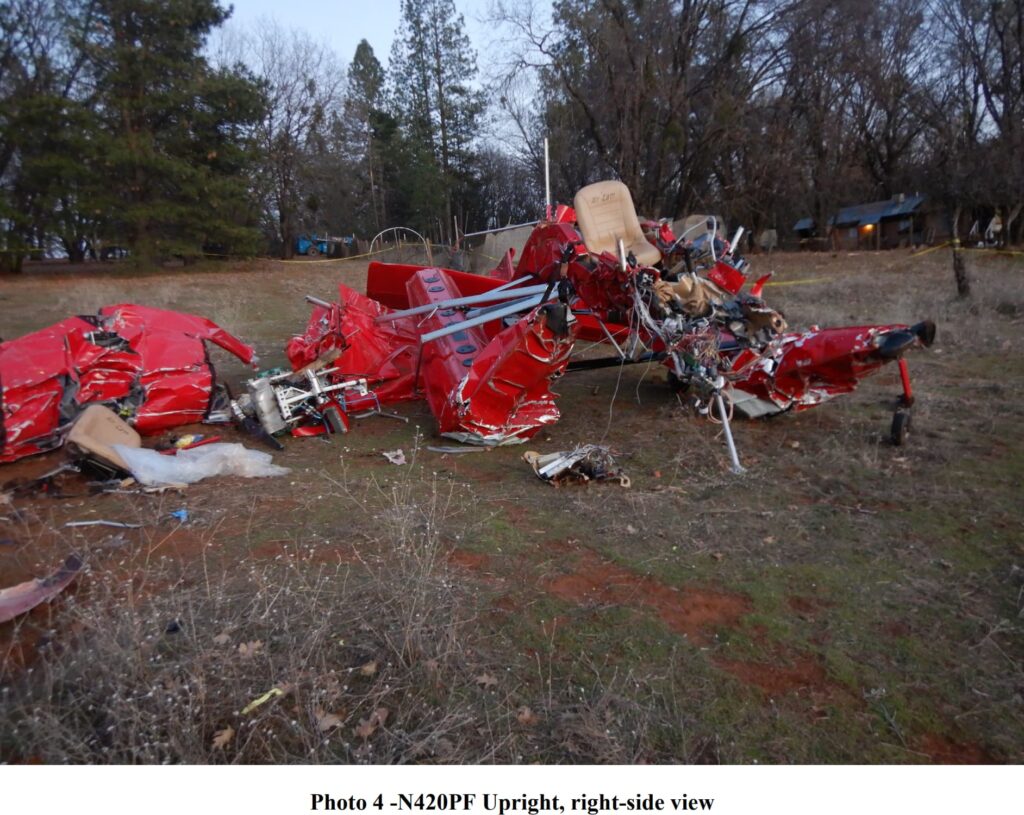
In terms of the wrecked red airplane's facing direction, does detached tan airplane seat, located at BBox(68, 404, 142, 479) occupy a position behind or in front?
behind

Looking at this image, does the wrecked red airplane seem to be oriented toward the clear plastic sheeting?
no

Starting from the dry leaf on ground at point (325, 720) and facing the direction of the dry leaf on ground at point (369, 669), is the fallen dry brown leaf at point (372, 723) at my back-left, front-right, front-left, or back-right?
front-right

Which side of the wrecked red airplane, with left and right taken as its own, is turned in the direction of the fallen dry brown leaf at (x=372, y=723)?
right

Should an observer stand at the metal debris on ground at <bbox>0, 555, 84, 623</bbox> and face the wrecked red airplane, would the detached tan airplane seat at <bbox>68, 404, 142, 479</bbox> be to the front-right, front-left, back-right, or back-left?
front-left

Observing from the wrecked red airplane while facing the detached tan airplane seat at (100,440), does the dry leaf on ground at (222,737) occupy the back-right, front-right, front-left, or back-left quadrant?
front-left

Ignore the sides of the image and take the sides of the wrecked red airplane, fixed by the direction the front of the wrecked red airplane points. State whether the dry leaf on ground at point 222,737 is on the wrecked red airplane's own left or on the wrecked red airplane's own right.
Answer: on the wrecked red airplane's own right

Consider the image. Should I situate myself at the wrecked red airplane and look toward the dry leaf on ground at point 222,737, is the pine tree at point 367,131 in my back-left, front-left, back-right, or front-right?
back-right

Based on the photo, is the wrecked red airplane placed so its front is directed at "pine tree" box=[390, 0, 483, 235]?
no

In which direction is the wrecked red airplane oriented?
to the viewer's right

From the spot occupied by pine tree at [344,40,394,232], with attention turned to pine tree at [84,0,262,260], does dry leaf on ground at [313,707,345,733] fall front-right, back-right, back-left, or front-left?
front-left
